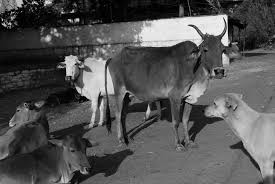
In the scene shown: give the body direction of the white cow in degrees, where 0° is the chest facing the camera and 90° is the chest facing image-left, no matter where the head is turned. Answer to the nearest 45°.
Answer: approximately 45°

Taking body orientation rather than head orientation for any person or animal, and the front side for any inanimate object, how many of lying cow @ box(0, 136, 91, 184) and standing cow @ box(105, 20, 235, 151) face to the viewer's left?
0

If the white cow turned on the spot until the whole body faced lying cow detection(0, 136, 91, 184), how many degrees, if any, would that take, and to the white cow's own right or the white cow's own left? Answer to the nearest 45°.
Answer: approximately 45° to the white cow's own left

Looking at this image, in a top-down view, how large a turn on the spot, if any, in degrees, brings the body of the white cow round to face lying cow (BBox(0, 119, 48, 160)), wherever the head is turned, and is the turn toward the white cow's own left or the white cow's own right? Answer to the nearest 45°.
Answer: approximately 45° to the white cow's own left

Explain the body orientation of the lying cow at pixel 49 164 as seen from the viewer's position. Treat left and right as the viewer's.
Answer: facing to the right of the viewer

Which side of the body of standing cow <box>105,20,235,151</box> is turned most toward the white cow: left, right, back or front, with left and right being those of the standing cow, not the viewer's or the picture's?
back

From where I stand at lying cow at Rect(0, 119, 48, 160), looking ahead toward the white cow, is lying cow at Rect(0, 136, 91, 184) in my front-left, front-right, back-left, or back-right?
back-right

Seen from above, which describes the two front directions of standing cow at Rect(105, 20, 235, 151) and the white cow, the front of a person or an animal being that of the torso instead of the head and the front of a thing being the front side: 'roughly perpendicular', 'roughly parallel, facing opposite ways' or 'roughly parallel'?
roughly parallel, facing opposite ways

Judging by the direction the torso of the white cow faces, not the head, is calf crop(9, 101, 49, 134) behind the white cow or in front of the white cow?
in front
